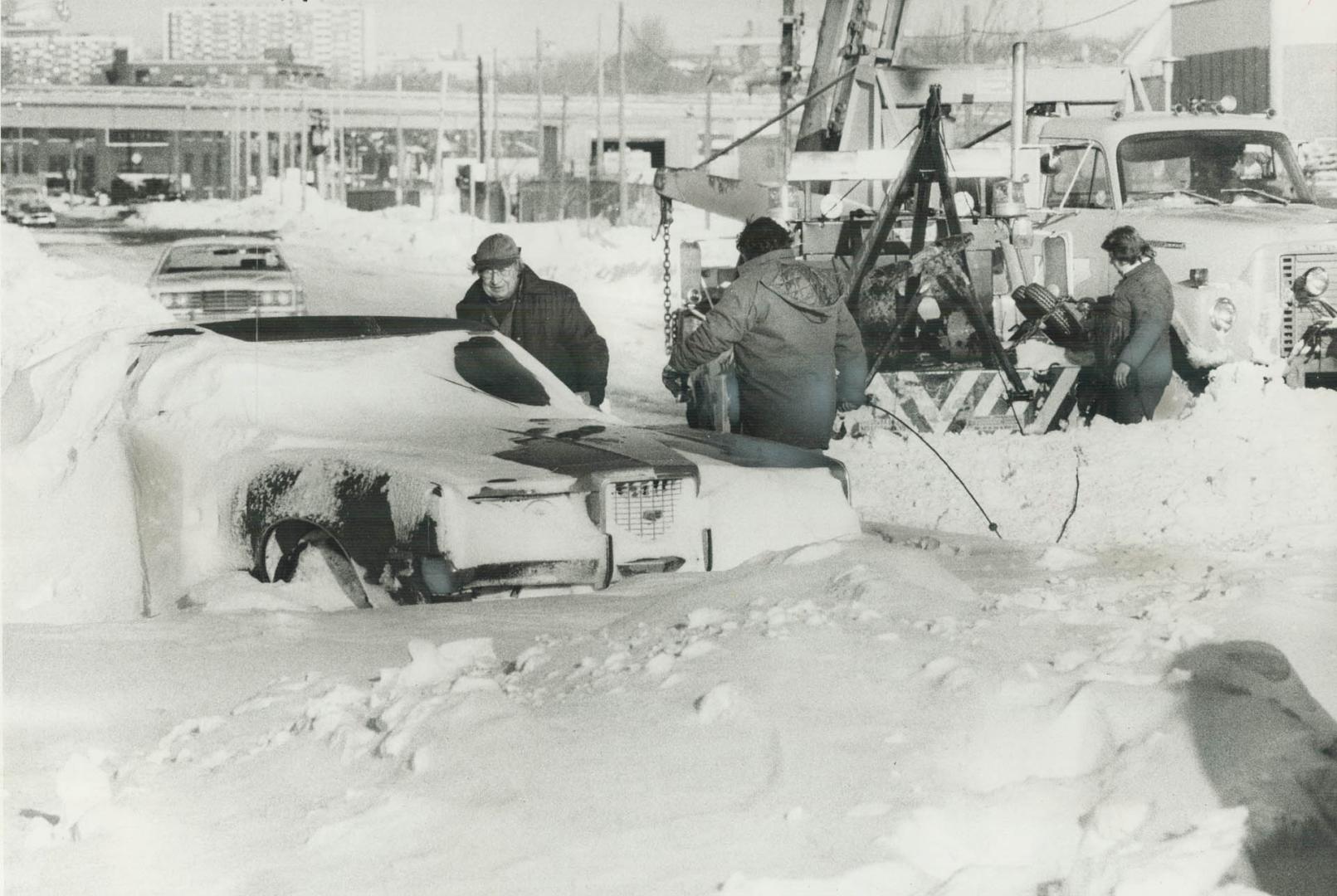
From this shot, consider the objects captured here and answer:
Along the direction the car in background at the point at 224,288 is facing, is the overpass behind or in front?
behind

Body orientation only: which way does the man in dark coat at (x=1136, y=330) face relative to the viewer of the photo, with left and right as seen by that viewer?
facing to the left of the viewer

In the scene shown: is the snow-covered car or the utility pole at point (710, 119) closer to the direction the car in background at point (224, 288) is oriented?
the snow-covered car

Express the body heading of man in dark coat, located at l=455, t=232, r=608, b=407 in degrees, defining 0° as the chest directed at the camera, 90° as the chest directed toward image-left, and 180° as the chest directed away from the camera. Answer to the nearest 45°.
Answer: approximately 45°

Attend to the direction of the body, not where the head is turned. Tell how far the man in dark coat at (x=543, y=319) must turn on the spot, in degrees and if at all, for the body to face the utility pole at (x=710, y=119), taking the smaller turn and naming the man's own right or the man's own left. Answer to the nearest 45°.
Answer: approximately 135° to the man's own right

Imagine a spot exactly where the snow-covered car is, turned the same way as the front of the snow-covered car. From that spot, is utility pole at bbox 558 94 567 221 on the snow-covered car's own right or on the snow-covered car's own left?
on the snow-covered car's own left
